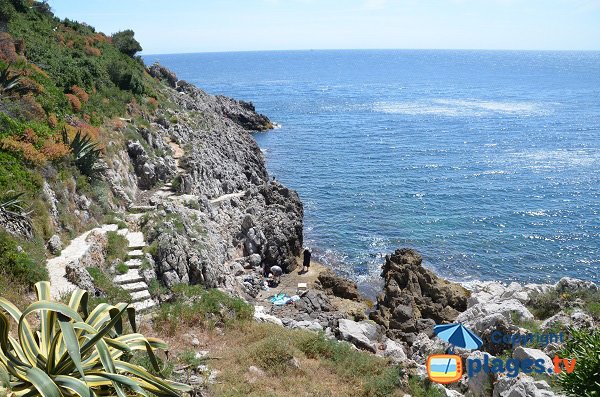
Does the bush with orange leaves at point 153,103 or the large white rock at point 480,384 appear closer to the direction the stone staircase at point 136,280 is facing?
the large white rock

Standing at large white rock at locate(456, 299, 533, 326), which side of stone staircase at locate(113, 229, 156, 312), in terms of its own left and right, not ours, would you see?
left

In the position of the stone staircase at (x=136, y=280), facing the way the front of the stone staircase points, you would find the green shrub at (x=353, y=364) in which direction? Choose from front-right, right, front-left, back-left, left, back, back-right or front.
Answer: front-left

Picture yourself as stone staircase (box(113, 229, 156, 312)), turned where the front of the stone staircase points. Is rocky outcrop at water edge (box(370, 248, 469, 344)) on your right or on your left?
on your left

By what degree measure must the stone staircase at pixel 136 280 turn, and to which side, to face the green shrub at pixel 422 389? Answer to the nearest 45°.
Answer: approximately 45° to its left

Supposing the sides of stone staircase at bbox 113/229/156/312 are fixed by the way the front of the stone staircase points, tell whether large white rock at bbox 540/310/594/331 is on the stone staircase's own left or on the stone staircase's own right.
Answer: on the stone staircase's own left

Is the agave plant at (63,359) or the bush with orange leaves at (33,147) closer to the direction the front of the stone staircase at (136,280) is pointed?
the agave plant

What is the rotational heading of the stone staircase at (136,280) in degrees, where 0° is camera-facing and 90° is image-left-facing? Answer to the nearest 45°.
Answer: approximately 0°

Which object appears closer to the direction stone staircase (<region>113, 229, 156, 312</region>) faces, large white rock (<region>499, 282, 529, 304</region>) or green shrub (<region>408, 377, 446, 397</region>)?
the green shrub

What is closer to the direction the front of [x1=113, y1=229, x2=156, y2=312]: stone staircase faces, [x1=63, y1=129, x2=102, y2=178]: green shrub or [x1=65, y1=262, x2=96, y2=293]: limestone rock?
the limestone rock

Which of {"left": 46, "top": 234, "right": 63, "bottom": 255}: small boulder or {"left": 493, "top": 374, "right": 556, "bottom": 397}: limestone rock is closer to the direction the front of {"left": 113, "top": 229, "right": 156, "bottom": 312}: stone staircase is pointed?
the limestone rock

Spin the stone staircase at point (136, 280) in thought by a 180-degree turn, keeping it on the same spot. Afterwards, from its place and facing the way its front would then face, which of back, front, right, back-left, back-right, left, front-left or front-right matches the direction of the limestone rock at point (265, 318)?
right

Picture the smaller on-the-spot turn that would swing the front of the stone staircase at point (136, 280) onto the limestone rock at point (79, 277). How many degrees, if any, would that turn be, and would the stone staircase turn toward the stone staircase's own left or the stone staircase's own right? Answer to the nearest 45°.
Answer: approximately 45° to the stone staircase's own right
